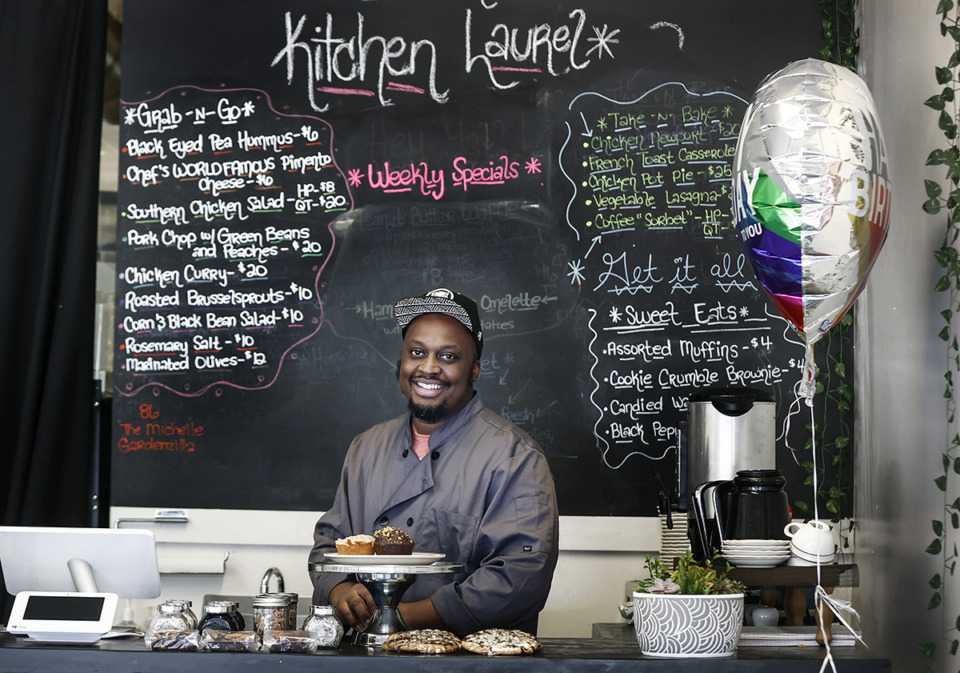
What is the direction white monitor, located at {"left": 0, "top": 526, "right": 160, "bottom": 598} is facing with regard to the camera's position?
facing away from the viewer

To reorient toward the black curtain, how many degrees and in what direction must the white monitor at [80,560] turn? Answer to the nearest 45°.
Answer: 0° — it already faces it

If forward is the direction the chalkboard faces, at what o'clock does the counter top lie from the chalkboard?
The counter top is roughly at 12 o'clock from the chalkboard.

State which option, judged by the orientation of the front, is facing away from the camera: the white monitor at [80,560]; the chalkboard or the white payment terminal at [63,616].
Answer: the white monitor at [80,560]

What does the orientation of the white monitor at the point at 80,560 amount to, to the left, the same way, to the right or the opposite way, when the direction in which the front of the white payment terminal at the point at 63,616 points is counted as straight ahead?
the opposite way

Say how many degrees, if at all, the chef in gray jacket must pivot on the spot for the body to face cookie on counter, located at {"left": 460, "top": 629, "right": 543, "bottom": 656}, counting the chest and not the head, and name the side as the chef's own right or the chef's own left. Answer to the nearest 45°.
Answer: approximately 45° to the chef's own left

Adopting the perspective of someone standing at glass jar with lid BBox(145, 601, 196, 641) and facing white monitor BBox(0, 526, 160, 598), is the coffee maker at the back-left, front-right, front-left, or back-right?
back-right

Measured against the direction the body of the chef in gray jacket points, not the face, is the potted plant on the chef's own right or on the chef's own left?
on the chef's own left

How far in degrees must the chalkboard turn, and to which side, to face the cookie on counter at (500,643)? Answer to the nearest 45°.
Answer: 0° — it already faces it

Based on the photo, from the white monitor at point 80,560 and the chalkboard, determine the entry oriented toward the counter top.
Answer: the chalkboard
